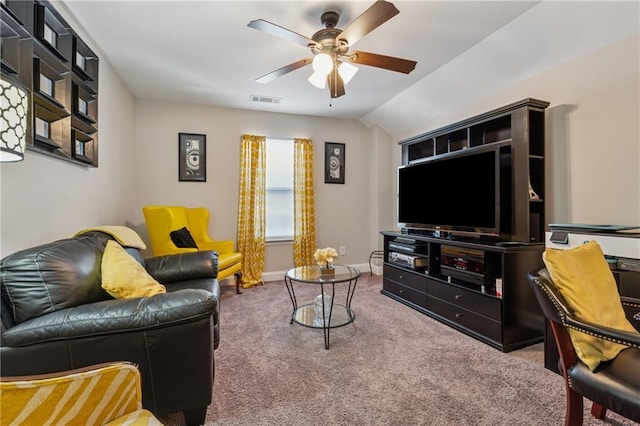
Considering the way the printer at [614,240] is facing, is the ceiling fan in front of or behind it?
in front

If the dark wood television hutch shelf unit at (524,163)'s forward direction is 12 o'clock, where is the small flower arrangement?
The small flower arrangement is roughly at 1 o'clock from the dark wood television hutch shelf unit.

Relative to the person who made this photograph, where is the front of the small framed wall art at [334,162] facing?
facing the viewer

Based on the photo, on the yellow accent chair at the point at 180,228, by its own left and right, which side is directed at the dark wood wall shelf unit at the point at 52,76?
right

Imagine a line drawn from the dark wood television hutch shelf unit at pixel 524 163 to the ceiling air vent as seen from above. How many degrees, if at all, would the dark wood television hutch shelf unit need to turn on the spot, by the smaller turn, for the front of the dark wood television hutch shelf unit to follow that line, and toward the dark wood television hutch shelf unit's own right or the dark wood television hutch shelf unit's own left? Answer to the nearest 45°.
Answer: approximately 45° to the dark wood television hutch shelf unit's own right

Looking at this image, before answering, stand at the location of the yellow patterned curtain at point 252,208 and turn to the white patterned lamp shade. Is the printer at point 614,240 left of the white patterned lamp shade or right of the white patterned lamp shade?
left

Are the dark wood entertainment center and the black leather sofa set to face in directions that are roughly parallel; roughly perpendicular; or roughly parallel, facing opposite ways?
roughly parallel, facing opposite ways

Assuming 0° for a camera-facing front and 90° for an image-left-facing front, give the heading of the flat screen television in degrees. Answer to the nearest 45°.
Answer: approximately 45°

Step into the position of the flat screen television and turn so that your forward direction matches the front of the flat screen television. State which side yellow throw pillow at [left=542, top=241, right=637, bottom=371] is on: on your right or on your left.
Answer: on your left

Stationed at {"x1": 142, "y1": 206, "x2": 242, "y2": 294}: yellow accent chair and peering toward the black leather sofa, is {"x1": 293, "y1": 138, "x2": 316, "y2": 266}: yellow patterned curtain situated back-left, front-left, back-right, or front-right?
back-left

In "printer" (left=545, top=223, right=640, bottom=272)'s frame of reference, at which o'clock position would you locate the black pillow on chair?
The black pillow on chair is roughly at 1 o'clock from the printer.

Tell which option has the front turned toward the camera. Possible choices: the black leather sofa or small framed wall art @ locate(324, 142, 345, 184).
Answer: the small framed wall art

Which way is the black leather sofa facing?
to the viewer's right

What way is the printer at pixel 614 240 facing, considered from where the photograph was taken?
facing the viewer and to the left of the viewer
